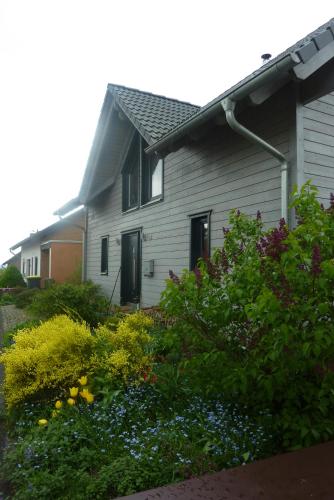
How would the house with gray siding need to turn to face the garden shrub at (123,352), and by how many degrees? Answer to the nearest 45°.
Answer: approximately 45° to its left

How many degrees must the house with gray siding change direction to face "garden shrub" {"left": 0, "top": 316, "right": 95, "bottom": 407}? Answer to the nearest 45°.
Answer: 0° — it already faces it

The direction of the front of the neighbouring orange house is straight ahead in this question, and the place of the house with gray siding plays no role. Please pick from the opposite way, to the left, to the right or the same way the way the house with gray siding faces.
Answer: the same way

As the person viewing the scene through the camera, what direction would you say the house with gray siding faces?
facing the viewer and to the left of the viewer

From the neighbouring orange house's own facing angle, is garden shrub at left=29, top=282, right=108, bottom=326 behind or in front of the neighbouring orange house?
in front

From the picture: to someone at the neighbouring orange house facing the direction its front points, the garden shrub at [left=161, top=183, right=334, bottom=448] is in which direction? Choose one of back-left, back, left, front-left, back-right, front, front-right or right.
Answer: front-left

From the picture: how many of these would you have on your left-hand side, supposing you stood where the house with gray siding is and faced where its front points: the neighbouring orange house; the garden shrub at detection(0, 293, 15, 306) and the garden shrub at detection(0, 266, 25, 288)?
0

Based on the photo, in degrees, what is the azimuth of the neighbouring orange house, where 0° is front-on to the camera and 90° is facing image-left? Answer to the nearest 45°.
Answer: approximately 45°

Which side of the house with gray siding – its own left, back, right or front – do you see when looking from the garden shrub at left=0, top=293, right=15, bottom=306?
right

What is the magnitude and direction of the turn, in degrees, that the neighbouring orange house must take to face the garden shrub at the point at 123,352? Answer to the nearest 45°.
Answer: approximately 45° to its left

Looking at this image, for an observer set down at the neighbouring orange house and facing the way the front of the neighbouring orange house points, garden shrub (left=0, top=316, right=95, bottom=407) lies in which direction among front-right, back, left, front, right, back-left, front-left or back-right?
front-left

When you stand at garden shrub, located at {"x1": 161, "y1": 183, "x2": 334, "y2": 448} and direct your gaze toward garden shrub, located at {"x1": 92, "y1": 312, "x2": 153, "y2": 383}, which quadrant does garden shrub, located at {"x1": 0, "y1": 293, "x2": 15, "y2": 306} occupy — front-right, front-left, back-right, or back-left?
front-right

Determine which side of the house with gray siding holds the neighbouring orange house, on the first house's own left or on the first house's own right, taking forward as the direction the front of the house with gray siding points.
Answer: on the first house's own right

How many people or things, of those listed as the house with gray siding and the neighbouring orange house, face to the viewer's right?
0
